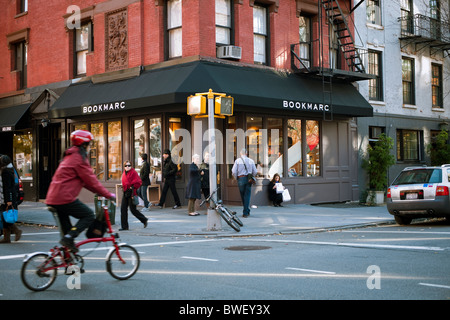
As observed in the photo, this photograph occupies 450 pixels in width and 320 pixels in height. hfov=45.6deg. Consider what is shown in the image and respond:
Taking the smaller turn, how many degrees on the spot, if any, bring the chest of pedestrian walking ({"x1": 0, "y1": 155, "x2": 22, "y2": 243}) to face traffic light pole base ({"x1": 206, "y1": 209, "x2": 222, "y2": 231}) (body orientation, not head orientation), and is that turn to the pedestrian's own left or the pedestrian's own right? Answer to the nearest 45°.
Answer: approximately 180°

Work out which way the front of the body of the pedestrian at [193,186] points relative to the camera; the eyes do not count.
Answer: to the viewer's right

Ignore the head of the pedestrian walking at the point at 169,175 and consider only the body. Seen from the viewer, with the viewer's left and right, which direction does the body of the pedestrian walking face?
facing to the left of the viewer

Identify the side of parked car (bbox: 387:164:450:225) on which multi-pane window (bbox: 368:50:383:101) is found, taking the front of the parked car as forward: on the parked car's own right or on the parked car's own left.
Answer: on the parked car's own left

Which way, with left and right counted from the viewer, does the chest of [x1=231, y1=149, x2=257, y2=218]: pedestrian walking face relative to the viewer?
facing away from the viewer
